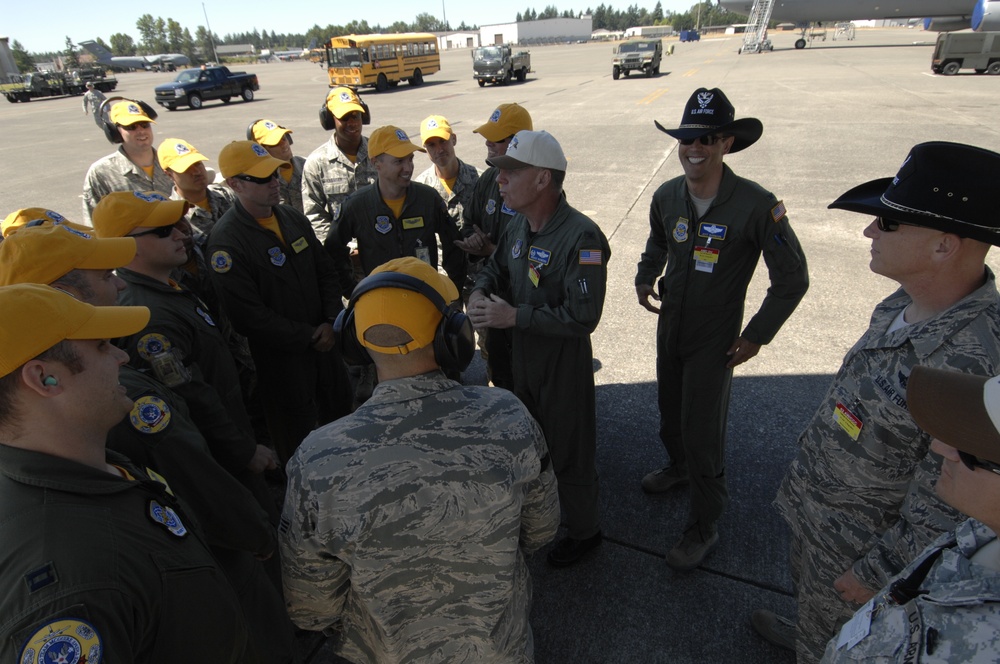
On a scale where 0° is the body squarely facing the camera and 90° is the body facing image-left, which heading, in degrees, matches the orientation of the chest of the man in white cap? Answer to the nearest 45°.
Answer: approximately 45°

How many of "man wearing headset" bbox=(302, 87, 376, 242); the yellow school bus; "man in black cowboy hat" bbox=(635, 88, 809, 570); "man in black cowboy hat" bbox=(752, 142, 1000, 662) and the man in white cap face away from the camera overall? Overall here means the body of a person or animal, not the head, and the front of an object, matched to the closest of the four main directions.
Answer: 0

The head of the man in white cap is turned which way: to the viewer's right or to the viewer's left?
to the viewer's left

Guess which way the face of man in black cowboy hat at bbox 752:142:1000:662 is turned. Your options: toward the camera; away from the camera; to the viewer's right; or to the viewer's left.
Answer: to the viewer's left

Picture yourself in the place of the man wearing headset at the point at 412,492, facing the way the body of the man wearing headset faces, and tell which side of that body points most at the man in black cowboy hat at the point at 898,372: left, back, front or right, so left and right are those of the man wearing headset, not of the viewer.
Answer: right

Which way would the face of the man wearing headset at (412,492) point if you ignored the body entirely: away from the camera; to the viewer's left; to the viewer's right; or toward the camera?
away from the camera

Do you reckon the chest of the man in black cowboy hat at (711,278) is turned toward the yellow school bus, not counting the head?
no

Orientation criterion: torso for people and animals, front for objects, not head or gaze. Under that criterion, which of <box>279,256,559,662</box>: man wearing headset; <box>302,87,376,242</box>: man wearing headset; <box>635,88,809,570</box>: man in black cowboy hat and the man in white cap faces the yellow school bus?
<box>279,256,559,662</box>: man wearing headset

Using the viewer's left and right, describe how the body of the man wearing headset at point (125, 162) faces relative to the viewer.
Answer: facing the viewer and to the right of the viewer

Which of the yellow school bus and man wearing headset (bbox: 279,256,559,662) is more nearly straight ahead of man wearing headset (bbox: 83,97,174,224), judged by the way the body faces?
the man wearing headset

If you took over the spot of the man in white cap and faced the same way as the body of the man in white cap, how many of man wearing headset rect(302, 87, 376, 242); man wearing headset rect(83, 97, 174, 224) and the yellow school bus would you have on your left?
0

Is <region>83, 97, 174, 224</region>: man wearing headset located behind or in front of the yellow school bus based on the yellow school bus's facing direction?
in front

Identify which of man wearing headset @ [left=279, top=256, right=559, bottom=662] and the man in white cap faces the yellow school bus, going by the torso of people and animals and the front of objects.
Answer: the man wearing headset

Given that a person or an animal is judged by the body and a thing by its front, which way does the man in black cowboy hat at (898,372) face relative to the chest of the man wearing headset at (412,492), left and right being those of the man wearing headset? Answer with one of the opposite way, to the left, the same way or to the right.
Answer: to the left

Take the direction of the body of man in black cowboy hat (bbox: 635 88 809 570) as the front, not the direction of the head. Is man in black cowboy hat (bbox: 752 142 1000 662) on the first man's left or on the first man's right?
on the first man's left

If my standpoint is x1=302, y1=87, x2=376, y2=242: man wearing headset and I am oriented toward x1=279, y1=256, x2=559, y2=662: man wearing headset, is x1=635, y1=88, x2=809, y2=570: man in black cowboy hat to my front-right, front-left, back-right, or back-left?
front-left

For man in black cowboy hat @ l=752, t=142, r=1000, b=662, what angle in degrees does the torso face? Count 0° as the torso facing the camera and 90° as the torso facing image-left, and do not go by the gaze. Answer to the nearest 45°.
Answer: approximately 45°

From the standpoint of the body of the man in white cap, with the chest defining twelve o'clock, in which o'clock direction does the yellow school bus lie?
The yellow school bus is roughly at 4 o'clock from the man in white cap.

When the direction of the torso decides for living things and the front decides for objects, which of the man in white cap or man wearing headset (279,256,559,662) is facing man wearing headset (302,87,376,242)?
man wearing headset (279,256,559,662)

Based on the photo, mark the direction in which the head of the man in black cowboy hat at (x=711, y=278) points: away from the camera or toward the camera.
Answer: toward the camera

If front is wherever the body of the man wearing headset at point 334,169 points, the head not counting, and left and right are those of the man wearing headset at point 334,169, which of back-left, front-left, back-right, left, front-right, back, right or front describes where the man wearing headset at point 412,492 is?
front-right

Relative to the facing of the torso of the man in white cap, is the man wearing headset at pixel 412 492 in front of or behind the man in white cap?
in front

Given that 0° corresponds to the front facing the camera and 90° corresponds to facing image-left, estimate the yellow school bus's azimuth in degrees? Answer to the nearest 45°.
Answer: approximately 45°
